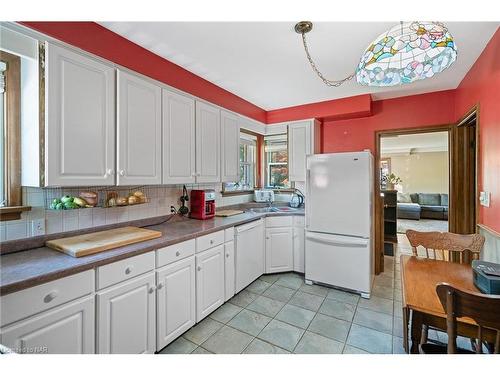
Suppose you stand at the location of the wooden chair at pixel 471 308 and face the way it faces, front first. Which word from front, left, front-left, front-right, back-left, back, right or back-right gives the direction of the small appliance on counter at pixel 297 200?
front

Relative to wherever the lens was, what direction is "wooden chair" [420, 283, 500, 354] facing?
facing away from the viewer and to the left of the viewer

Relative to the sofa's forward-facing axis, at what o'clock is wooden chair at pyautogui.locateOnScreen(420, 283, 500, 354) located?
The wooden chair is roughly at 12 o'clock from the sofa.

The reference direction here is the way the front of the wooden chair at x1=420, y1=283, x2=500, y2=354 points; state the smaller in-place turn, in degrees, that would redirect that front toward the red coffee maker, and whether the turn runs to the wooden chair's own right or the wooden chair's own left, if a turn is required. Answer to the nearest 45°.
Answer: approximately 45° to the wooden chair's own left

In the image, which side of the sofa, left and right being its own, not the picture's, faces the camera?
front

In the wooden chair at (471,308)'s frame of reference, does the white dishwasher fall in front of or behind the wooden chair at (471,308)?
in front

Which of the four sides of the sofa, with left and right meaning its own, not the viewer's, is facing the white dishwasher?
front

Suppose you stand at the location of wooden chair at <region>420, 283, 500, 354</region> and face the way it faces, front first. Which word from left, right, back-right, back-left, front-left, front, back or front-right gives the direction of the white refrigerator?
front

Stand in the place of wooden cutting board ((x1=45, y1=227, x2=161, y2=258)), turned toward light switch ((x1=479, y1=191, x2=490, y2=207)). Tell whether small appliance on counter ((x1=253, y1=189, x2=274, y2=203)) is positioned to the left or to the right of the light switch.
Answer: left

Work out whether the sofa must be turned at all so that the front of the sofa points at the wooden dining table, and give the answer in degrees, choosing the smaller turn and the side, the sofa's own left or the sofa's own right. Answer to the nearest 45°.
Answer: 0° — it already faces it

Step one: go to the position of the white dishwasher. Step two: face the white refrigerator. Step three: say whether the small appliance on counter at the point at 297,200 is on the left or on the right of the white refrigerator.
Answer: left

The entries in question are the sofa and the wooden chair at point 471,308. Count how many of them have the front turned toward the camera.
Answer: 1
